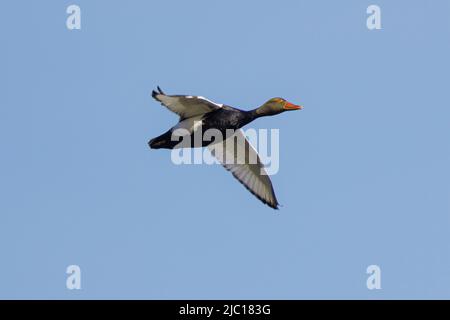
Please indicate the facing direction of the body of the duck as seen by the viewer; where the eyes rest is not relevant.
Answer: to the viewer's right
